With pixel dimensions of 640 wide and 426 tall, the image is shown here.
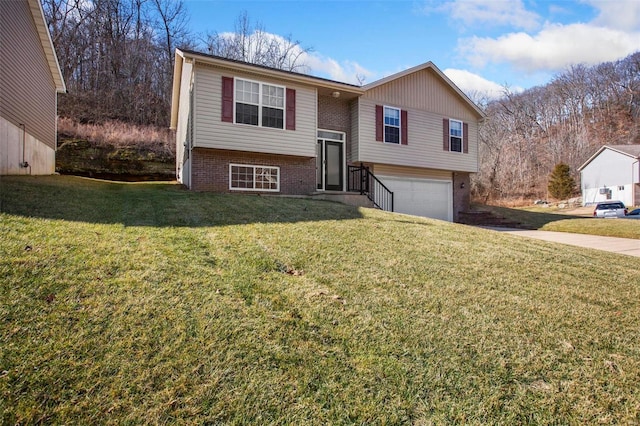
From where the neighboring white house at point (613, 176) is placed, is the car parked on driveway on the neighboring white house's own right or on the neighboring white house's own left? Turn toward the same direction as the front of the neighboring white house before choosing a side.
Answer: on the neighboring white house's own right

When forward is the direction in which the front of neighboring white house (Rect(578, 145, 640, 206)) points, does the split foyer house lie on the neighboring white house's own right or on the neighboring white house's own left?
on the neighboring white house's own right

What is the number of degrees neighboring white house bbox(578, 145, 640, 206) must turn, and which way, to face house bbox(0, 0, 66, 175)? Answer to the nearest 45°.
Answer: approximately 45° to its right

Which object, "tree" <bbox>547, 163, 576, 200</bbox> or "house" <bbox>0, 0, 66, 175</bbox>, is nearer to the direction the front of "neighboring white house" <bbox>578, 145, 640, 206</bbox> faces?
the house

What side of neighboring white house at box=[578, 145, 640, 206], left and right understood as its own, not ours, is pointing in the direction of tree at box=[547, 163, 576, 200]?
right

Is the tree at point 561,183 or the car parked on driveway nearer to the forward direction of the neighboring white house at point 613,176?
the car parked on driveway

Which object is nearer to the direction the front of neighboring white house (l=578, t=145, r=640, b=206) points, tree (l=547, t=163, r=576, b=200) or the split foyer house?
the split foyer house

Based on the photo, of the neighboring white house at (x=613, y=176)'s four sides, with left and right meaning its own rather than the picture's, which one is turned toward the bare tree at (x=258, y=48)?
right
